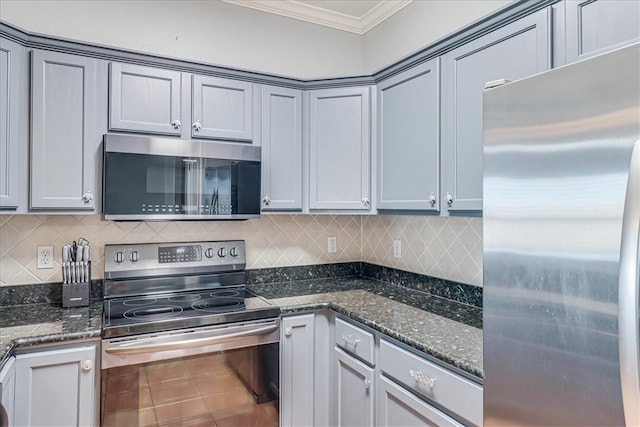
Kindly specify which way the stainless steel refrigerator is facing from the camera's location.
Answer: facing the viewer and to the left of the viewer

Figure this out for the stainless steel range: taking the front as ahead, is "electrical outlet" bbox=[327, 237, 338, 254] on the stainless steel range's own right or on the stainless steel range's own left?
on the stainless steel range's own left

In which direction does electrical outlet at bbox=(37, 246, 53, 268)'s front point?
toward the camera

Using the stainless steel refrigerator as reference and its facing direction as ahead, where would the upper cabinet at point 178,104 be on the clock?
The upper cabinet is roughly at 2 o'clock from the stainless steel refrigerator.

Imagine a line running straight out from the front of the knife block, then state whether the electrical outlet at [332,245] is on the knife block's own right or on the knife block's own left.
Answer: on the knife block's own left

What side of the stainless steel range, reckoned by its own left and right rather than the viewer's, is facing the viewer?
front

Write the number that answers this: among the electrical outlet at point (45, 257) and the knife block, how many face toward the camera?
2

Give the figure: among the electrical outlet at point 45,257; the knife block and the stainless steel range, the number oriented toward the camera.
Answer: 3

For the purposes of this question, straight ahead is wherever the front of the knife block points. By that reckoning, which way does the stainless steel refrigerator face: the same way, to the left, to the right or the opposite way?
to the right

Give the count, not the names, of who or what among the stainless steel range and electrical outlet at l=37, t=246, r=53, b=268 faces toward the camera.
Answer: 2

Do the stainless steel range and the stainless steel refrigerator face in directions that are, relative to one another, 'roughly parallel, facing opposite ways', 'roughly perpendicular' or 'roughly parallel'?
roughly perpendicular

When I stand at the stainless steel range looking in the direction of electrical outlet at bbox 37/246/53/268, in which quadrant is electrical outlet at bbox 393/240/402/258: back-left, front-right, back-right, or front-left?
back-right

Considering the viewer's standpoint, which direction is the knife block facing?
facing the viewer

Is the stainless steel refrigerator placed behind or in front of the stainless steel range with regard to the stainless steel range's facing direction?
in front
